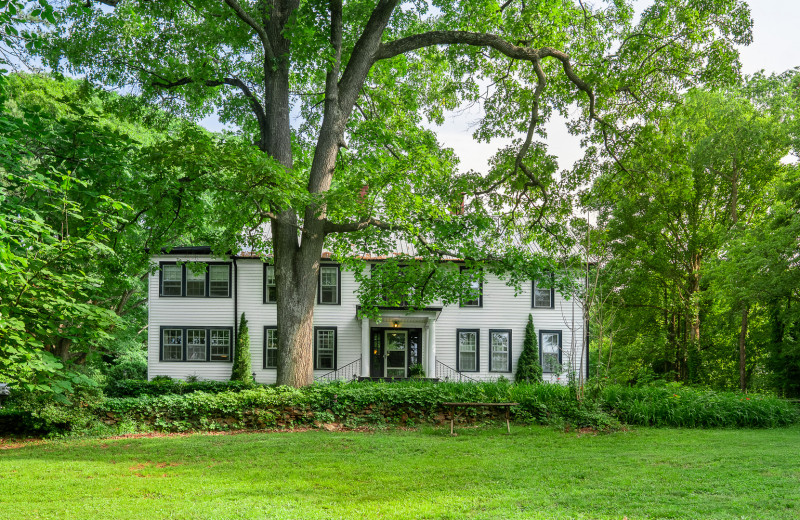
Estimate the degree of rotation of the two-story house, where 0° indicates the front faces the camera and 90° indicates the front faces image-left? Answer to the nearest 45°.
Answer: approximately 0°

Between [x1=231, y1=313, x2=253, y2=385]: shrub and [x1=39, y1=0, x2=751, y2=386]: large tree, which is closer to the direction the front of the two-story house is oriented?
the large tree

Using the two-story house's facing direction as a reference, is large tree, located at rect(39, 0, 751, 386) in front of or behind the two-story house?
in front
